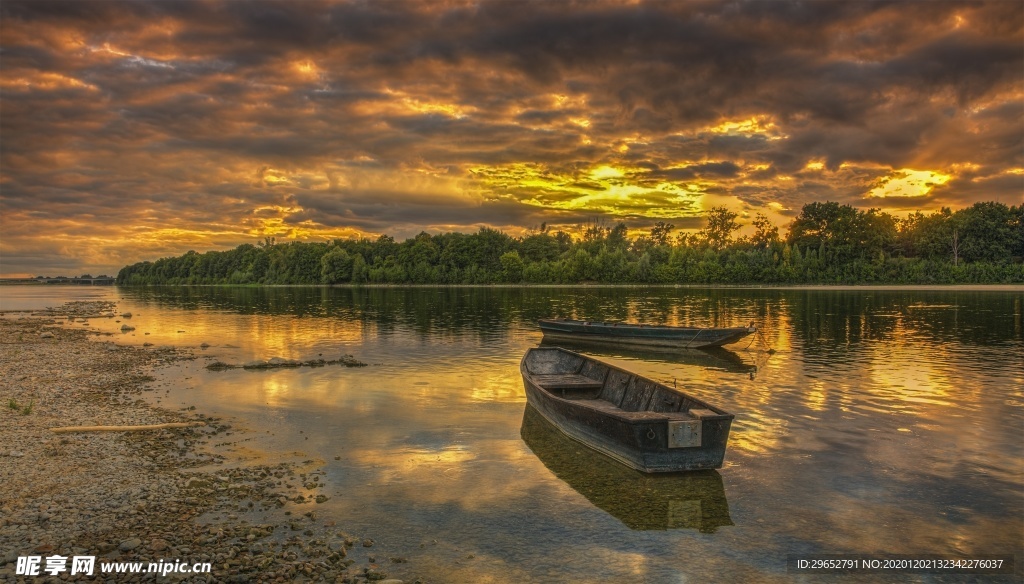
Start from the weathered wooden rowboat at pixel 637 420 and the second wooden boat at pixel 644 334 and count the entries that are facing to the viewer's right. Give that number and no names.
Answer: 1

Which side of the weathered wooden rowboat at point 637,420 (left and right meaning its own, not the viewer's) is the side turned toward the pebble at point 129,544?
left

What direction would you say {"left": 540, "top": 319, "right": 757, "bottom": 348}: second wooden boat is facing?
to the viewer's right

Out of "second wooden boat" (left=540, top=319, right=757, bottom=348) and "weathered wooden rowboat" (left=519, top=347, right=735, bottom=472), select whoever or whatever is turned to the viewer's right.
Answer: the second wooden boat

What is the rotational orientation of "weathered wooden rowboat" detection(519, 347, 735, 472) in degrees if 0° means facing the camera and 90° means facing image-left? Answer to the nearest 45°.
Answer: approximately 135°

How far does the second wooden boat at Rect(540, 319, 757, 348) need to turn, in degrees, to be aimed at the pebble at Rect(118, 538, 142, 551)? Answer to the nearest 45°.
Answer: approximately 90° to its right

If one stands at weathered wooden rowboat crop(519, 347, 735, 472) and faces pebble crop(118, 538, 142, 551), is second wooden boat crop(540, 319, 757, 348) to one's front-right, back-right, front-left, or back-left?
back-right

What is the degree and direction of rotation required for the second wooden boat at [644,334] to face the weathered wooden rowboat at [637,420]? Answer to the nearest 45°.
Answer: approximately 90° to its right

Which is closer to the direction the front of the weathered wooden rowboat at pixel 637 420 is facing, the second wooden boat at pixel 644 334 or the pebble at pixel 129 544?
the second wooden boat

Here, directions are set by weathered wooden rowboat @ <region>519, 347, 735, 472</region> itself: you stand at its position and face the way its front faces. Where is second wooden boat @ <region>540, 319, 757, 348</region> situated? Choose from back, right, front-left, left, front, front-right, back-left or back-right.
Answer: front-right
